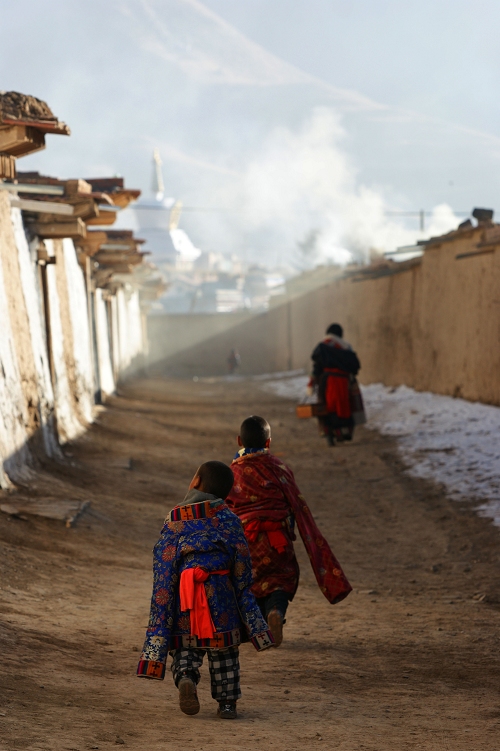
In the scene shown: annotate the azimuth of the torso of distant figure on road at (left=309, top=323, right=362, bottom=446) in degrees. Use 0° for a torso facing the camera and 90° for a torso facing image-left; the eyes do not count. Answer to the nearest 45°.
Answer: approximately 180°

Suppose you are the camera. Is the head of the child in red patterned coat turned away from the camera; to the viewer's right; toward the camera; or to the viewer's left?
away from the camera

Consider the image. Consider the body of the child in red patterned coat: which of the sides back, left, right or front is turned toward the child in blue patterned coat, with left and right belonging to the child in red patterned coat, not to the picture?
back

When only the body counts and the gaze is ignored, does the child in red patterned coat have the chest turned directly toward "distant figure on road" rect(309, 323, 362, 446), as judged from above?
yes

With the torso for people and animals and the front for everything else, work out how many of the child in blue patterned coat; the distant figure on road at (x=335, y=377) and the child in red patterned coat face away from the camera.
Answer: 3

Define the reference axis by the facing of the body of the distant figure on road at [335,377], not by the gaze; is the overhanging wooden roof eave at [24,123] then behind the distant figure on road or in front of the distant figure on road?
behind

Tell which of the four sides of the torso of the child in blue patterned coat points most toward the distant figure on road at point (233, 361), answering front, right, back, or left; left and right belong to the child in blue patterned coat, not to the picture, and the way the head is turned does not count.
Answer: front

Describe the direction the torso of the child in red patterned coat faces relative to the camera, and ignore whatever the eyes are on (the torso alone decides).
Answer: away from the camera

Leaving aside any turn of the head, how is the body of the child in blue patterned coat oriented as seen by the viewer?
away from the camera
